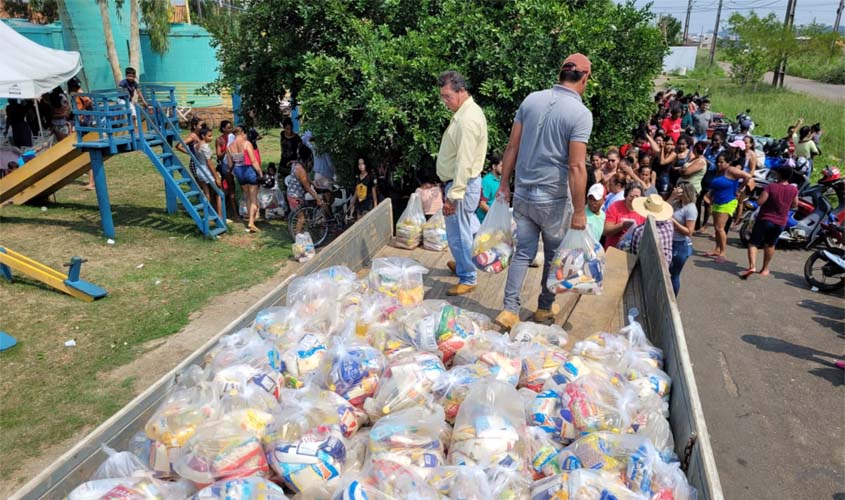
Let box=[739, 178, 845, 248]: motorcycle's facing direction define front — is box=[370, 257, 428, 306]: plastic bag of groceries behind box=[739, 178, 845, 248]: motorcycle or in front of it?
in front

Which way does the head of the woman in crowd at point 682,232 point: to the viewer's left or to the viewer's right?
to the viewer's left

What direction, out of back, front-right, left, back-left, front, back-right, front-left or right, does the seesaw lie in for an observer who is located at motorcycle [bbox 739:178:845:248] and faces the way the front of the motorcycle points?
front

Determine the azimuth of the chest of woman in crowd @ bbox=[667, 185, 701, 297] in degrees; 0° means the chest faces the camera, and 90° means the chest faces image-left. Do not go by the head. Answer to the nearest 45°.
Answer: approximately 90°

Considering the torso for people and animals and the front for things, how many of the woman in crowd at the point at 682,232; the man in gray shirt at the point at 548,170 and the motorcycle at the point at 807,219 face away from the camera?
1

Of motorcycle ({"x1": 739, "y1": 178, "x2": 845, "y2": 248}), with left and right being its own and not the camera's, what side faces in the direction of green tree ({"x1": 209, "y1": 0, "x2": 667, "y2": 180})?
front

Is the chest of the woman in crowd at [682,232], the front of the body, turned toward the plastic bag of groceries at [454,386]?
no

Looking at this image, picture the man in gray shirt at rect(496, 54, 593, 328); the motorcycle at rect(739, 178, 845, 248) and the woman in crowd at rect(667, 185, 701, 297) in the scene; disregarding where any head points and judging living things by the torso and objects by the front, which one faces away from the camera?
the man in gray shirt

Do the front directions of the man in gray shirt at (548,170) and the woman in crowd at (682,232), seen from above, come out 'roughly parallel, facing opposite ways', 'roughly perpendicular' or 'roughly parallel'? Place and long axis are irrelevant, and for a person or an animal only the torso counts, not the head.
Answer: roughly perpendicular

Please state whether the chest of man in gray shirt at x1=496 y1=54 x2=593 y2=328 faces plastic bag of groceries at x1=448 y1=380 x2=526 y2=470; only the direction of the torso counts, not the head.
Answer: no

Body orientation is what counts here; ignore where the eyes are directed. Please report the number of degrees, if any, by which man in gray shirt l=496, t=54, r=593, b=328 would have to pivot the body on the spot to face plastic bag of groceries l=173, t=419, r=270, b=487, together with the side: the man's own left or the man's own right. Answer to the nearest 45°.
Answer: approximately 135° to the man's own left

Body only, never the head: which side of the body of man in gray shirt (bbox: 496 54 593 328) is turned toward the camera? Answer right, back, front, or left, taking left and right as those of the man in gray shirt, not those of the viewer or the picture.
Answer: back

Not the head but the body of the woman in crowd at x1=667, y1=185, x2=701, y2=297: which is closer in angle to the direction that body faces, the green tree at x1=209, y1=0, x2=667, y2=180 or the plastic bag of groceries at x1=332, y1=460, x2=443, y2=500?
the green tree

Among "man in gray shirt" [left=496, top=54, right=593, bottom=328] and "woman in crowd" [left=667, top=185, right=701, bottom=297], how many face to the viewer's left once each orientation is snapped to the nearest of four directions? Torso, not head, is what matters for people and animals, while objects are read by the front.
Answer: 1

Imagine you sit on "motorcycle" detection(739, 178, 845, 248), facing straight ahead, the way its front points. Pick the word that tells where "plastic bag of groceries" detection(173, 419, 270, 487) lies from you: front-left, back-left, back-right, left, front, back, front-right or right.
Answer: front-left

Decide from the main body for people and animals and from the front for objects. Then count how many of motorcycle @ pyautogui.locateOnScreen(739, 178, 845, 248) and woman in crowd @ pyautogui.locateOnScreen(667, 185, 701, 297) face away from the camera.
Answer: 0

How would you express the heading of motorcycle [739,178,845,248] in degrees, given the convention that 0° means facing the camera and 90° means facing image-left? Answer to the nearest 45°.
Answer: approximately 45°
